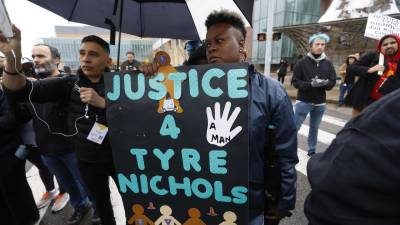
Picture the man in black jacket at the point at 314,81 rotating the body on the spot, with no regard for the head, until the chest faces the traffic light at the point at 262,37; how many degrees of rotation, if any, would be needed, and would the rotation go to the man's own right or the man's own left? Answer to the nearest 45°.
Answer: approximately 180°

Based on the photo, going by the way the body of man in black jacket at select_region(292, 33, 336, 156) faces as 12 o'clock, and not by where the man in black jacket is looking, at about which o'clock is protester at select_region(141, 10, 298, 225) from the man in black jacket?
The protester is roughly at 12 o'clock from the man in black jacket.

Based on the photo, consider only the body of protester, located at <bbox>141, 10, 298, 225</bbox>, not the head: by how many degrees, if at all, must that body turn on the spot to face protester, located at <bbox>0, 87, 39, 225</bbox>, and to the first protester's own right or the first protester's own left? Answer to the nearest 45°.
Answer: approximately 45° to the first protester's own right

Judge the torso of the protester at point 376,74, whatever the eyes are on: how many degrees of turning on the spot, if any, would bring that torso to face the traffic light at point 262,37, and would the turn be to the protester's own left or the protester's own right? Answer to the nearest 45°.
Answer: approximately 135° to the protester's own right

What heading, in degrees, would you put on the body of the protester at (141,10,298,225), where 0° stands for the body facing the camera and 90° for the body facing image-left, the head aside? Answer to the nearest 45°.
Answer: approximately 45°
